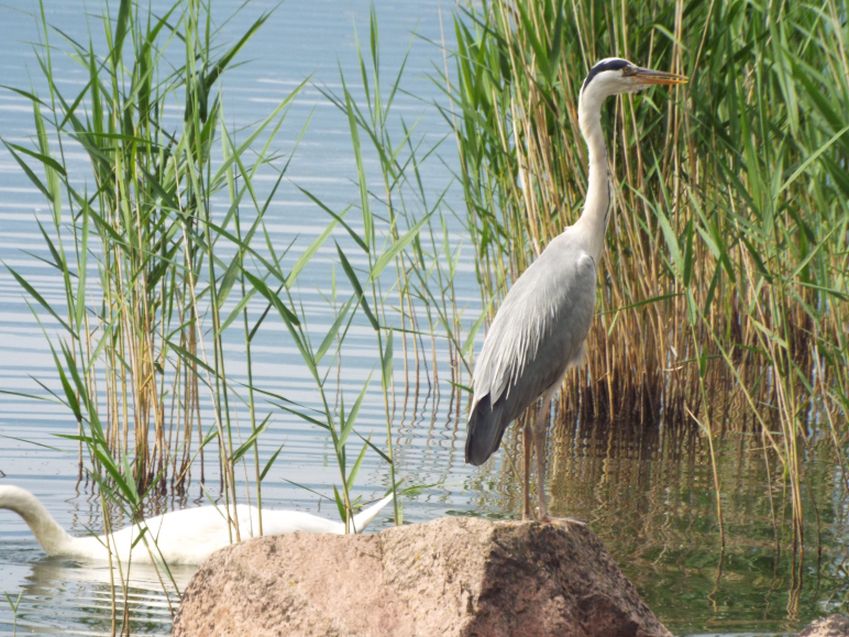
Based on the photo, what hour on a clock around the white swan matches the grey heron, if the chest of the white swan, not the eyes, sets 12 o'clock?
The grey heron is roughly at 7 o'clock from the white swan.

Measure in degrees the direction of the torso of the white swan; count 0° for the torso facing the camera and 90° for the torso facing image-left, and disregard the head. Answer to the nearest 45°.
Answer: approximately 90°

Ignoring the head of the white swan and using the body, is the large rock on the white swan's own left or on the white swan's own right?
on the white swan's own left
